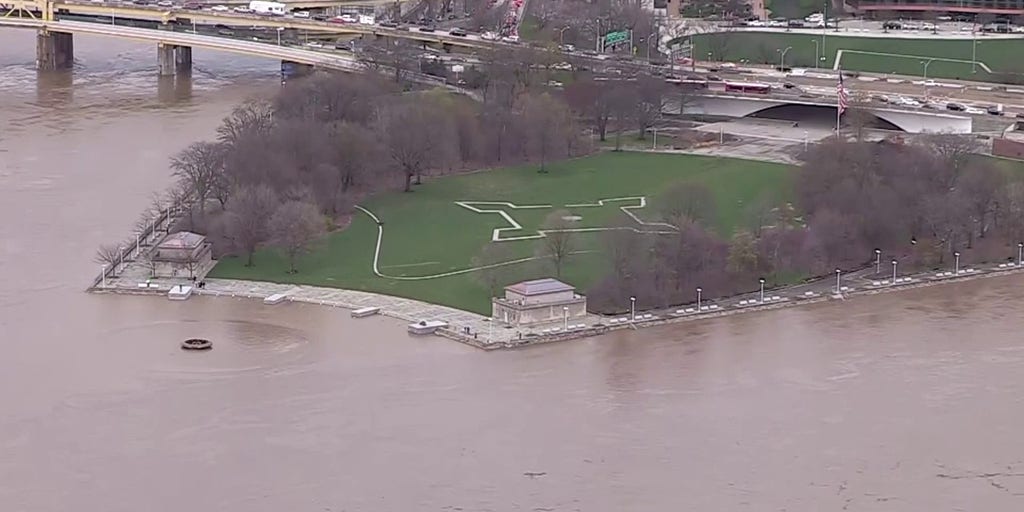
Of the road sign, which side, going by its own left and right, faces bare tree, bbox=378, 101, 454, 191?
front

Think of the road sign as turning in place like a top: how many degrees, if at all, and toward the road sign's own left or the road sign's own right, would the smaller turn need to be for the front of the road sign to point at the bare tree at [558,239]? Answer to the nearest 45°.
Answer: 0° — it already faces it

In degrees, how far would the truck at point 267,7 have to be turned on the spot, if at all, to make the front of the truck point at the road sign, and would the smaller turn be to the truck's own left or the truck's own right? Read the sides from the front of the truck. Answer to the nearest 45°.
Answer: approximately 45° to the truck's own right

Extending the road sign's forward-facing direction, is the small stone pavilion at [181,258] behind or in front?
in front

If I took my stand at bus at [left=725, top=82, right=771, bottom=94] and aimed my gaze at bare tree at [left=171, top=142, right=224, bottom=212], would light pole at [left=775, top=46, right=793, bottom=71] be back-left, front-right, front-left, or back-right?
back-right

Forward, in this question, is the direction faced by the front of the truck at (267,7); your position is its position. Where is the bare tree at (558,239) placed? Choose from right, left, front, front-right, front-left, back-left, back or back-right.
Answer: right

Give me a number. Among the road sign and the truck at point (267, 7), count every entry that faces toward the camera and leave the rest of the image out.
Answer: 1

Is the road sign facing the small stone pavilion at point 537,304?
yes

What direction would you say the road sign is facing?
toward the camera

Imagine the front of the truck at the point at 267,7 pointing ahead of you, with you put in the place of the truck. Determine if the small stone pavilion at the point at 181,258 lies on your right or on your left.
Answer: on your right

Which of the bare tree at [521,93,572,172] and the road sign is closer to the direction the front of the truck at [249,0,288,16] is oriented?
the road sign

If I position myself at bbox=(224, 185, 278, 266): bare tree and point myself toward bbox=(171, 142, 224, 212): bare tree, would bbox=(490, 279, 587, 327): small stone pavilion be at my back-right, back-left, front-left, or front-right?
back-right

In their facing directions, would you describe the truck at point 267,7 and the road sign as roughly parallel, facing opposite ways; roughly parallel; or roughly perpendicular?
roughly perpendicular

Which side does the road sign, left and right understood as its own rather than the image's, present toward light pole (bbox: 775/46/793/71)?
left

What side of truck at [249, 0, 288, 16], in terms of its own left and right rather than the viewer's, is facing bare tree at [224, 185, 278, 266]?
right
